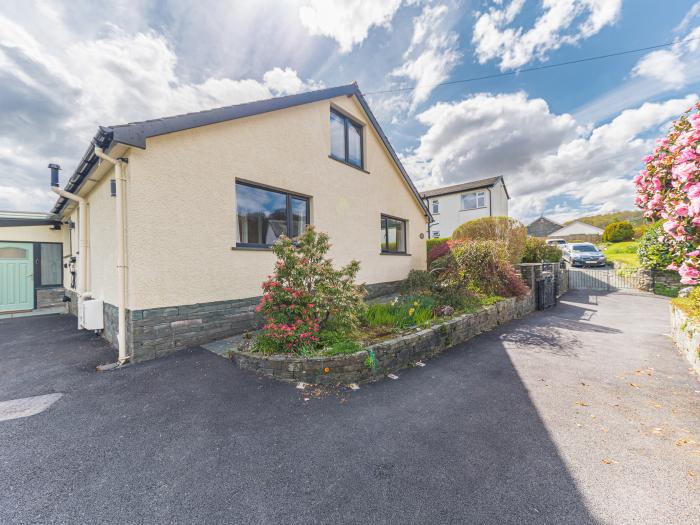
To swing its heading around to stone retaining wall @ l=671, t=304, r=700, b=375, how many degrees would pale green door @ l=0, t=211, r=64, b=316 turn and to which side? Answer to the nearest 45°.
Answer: approximately 45° to its left

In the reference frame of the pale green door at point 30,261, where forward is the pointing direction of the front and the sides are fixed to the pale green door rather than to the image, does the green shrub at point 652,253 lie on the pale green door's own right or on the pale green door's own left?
on the pale green door's own left

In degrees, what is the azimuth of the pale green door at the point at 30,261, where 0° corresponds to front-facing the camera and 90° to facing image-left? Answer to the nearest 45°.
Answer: approximately 0°

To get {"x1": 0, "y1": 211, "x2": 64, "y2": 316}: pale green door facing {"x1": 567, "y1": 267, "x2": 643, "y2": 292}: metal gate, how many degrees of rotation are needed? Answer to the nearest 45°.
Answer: approximately 45° to its left

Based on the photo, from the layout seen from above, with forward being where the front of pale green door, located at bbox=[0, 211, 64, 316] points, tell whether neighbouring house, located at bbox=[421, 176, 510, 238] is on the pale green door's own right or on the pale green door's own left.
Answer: on the pale green door's own left

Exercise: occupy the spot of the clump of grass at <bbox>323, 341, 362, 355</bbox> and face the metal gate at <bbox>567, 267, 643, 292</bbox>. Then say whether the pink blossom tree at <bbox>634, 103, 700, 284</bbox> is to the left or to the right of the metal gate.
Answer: right
